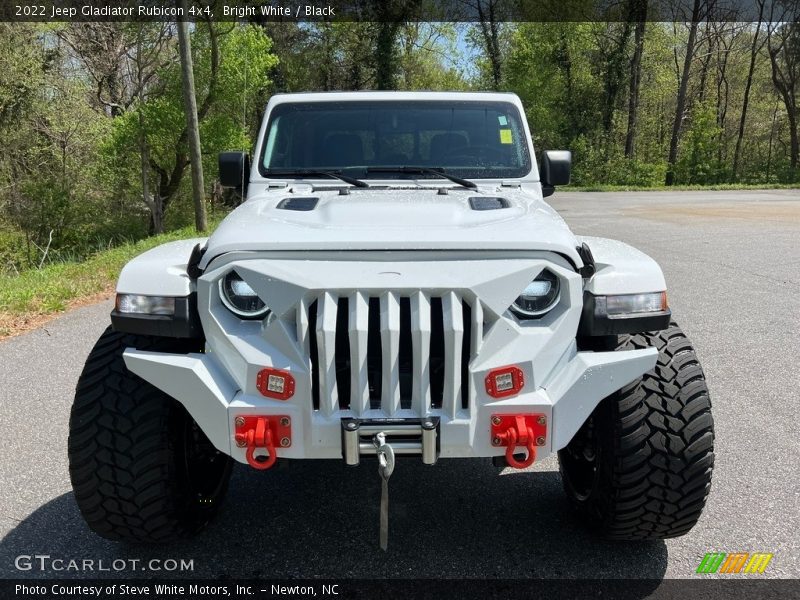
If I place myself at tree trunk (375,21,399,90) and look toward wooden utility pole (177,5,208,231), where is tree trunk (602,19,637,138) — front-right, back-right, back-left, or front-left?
back-left

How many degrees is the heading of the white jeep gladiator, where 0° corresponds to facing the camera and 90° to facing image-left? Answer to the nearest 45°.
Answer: approximately 0°

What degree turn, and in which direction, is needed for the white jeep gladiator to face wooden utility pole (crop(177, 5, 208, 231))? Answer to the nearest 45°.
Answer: approximately 180°

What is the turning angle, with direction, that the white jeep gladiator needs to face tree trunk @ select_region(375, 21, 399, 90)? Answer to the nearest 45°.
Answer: approximately 180°

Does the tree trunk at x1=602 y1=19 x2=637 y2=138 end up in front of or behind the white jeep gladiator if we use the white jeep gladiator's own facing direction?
behind

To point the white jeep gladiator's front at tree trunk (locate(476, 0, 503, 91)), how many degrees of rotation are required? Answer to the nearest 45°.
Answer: approximately 180°

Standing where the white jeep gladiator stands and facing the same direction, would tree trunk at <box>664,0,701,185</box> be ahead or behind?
behind

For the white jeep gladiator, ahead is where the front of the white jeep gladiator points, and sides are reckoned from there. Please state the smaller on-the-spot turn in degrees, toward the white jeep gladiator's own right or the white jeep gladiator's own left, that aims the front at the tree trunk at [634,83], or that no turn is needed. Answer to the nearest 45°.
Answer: approximately 180°
